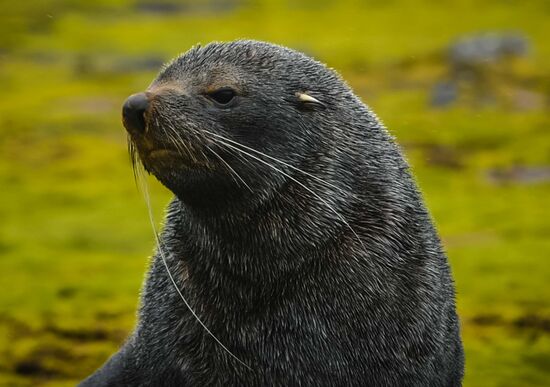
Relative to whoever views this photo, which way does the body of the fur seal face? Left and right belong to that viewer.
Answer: facing the viewer and to the left of the viewer
